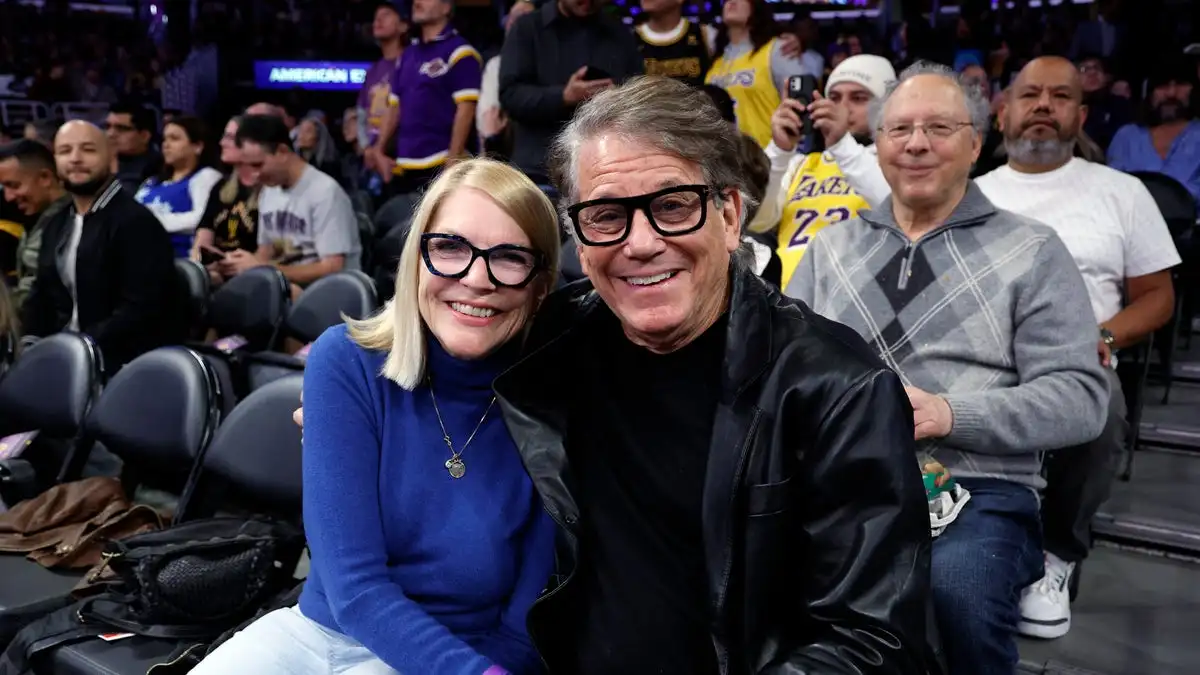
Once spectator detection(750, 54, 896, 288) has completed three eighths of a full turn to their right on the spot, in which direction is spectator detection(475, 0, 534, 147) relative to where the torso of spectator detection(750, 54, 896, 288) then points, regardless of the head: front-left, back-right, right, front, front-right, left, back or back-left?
front-left

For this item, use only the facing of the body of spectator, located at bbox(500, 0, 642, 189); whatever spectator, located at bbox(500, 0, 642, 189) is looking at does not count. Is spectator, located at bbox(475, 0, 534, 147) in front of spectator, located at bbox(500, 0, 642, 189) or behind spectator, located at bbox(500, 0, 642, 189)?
behind

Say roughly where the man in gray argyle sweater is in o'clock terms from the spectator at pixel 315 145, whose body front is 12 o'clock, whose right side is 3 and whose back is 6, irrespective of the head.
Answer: The man in gray argyle sweater is roughly at 10 o'clock from the spectator.

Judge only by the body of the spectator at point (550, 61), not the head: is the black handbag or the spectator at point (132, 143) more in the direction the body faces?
the black handbag

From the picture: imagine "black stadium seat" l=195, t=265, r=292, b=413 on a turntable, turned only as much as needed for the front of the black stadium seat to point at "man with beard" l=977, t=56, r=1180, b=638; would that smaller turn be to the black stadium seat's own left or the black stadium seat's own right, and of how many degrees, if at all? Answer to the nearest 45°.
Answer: approximately 90° to the black stadium seat's own left

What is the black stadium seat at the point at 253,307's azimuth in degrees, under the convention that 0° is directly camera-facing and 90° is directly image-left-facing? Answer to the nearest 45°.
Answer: approximately 45°

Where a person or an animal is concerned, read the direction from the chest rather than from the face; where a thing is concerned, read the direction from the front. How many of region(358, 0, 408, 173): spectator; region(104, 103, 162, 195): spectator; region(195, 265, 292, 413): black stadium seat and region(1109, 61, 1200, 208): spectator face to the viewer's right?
0

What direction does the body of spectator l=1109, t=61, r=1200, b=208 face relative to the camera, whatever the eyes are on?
toward the camera

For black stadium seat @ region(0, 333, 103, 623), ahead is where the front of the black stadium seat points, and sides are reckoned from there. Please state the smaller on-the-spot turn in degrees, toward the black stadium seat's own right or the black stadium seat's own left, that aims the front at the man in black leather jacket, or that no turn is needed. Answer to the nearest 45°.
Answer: approximately 45° to the black stadium seat's own left
